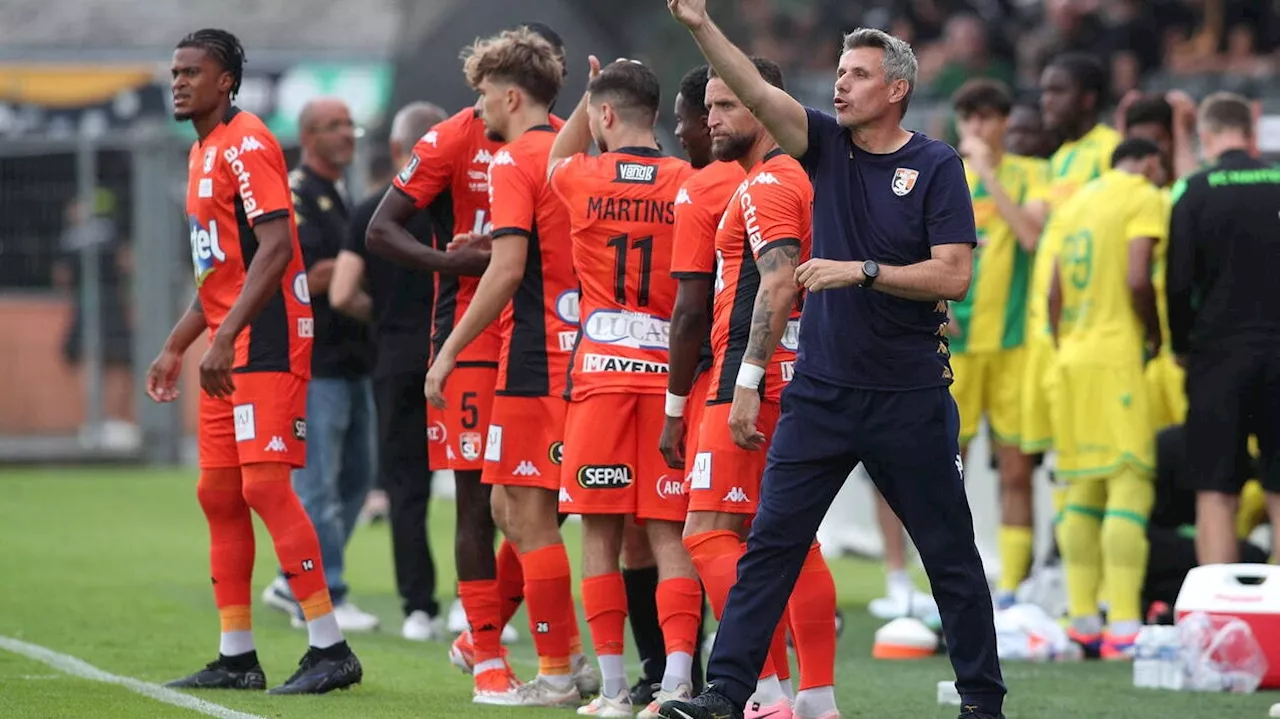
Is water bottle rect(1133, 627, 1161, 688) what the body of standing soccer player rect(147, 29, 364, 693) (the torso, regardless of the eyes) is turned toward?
no

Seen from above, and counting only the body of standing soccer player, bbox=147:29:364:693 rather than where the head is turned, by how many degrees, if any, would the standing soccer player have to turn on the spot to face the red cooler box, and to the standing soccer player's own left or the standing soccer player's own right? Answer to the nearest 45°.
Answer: approximately 135° to the standing soccer player's own left

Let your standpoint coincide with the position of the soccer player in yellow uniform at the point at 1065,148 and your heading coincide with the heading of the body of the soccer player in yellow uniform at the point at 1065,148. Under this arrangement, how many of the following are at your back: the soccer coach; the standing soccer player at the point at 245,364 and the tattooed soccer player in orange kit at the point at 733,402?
0

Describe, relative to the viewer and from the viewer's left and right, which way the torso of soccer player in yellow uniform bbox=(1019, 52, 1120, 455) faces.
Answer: facing the viewer and to the left of the viewer

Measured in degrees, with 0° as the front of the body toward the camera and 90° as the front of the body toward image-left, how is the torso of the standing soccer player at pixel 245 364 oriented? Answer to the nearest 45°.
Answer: approximately 45°

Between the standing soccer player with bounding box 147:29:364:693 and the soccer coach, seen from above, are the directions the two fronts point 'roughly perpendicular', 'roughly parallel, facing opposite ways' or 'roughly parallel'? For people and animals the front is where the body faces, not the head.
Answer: roughly parallel

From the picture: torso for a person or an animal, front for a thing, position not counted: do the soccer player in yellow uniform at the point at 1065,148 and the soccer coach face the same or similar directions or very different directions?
same or similar directions

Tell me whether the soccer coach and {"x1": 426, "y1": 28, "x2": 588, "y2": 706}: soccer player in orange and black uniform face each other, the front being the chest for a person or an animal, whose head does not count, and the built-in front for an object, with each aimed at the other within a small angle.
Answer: no

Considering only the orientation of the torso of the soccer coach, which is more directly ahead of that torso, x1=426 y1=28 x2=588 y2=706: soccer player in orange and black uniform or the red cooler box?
the soccer player in orange and black uniform

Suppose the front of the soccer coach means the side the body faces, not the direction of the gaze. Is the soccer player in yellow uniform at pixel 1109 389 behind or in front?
behind

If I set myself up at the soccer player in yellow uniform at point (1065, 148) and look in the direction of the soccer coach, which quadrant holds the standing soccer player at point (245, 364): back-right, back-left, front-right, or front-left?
front-right

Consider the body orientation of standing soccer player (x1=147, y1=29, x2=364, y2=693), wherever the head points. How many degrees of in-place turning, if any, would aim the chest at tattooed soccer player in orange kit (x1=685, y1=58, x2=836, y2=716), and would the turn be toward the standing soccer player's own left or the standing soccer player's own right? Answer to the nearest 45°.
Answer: approximately 90° to the standing soccer player's own left

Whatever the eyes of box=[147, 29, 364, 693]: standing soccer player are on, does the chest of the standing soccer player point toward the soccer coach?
no

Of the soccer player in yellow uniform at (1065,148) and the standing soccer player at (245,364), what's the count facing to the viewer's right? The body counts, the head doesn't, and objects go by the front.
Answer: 0
